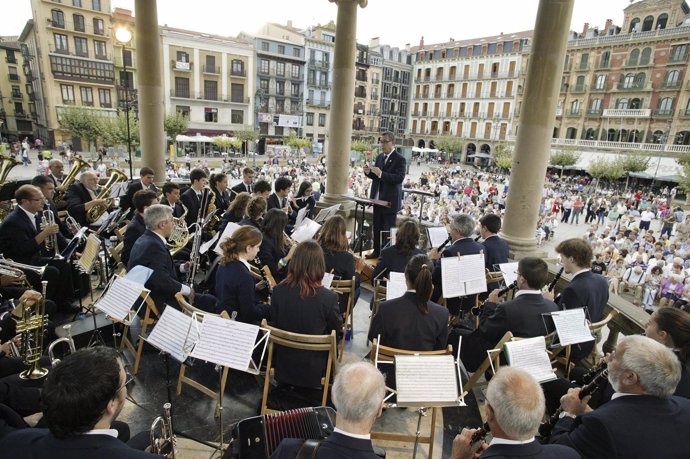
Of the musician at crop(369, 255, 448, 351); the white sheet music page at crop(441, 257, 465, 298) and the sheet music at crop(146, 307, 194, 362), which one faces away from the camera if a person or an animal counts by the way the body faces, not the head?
the musician

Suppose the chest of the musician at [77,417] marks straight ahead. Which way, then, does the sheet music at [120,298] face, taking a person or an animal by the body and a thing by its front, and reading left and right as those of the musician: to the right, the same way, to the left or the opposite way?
the opposite way

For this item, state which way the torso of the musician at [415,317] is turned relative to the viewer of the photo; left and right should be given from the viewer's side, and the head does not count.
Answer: facing away from the viewer

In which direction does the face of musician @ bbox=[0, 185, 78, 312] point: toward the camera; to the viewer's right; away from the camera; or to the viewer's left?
to the viewer's right

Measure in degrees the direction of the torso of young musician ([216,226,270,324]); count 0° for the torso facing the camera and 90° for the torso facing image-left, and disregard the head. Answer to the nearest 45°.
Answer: approximately 225°

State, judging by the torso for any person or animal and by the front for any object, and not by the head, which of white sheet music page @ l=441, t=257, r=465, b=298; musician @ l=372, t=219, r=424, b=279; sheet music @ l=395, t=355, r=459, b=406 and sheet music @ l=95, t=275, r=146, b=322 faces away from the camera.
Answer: the musician

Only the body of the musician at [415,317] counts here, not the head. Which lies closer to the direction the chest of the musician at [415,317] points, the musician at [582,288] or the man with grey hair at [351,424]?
the musician

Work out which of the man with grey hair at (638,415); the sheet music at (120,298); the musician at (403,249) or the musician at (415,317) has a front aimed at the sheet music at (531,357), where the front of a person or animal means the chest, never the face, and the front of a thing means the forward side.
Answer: the man with grey hair

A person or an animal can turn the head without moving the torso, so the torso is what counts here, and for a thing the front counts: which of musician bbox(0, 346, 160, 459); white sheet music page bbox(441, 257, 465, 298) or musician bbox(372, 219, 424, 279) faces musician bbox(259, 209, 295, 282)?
musician bbox(0, 346, 160, 459)

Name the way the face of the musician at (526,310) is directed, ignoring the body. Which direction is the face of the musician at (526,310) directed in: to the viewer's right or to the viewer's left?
to the viewer's left

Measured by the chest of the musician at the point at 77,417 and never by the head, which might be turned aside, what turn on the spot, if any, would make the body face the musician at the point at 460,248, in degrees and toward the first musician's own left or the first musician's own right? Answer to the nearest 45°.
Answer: approximately 45° to the first musician's own right

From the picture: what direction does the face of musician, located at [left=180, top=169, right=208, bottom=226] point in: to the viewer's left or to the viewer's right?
to the viewer's right

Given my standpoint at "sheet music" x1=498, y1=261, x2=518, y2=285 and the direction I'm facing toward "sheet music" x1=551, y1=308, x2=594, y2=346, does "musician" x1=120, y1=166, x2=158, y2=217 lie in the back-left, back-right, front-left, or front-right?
back-right

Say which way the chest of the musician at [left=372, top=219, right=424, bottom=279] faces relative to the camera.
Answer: away from the camera

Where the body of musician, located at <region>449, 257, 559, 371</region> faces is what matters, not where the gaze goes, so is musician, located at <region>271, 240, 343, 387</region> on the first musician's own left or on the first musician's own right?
on the first musician's own left
